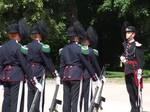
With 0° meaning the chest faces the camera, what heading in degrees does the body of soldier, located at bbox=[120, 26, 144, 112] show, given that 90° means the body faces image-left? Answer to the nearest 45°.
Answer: approximately 45°

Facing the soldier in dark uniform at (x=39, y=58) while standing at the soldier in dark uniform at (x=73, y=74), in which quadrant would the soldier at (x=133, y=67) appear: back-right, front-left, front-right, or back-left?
back-right

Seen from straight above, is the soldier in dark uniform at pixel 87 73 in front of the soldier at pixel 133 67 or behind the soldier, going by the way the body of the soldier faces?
in front

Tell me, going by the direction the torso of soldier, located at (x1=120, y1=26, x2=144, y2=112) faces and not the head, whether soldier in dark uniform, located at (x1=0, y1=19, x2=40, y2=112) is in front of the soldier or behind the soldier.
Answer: in front

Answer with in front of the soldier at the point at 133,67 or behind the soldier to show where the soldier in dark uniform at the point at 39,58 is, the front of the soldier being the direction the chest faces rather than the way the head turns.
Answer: in front
